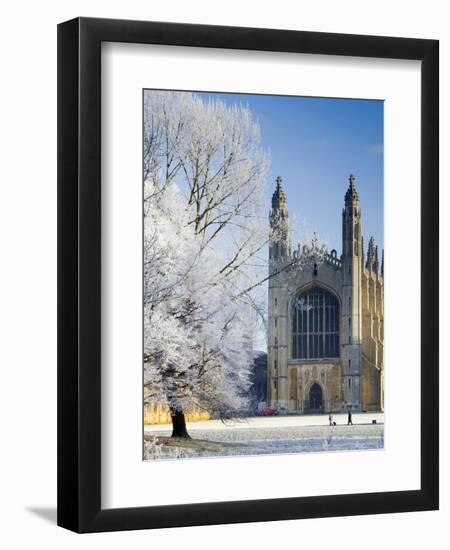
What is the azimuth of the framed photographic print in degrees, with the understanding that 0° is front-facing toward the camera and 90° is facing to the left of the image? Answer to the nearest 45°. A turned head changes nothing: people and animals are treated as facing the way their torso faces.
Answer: approximately 315°
